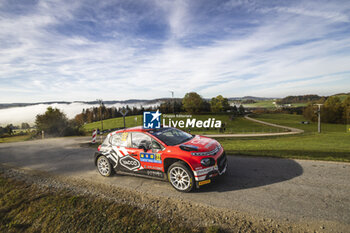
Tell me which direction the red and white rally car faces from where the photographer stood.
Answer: facing the viewer and to the right of the viewer
